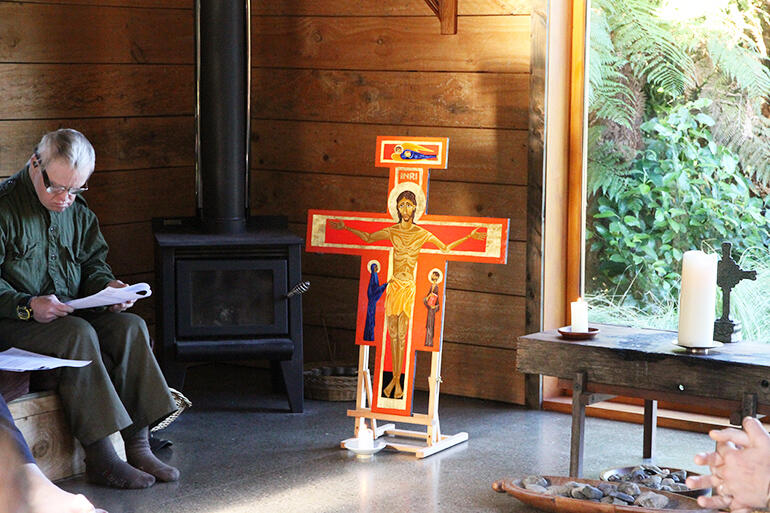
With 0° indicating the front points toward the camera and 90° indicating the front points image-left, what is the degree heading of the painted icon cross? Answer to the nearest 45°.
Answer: approximately 0°

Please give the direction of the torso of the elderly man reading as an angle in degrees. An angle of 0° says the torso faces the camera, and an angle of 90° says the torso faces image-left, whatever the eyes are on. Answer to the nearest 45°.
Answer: approximately 315°

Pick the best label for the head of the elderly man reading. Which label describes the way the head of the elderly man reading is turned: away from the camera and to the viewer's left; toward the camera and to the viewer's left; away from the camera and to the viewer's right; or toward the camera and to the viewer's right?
toward the camera and to the viewer's right

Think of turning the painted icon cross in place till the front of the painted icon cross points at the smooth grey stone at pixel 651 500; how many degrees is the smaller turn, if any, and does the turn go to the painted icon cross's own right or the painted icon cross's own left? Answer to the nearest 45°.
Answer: approximately 45° to the painted icon cross's own left

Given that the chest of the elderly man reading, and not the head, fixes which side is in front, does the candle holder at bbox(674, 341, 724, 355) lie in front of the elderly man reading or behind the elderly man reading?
in front

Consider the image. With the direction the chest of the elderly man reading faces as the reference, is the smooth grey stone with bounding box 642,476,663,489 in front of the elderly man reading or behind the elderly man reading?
in front

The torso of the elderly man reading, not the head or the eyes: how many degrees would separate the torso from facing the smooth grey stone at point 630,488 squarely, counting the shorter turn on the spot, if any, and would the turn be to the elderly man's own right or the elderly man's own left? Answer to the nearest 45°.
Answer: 0° — they already face it

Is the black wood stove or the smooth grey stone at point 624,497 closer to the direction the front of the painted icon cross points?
the smooth grey stone

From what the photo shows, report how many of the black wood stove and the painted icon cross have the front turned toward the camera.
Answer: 2

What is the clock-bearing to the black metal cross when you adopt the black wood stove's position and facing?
The black metal cross is roughly at 10 o'clock from the black wood stove.

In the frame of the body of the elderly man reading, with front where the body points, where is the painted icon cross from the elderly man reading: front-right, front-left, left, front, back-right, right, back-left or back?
front-left

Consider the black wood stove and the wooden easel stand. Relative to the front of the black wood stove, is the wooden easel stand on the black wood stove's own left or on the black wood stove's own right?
on the black wood stove's own left

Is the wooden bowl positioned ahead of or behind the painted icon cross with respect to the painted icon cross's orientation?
ahead

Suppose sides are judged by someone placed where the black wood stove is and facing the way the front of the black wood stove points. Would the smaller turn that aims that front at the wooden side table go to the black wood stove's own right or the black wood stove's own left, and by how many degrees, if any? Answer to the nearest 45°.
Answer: approximately 45° to the black wood stove's own left
